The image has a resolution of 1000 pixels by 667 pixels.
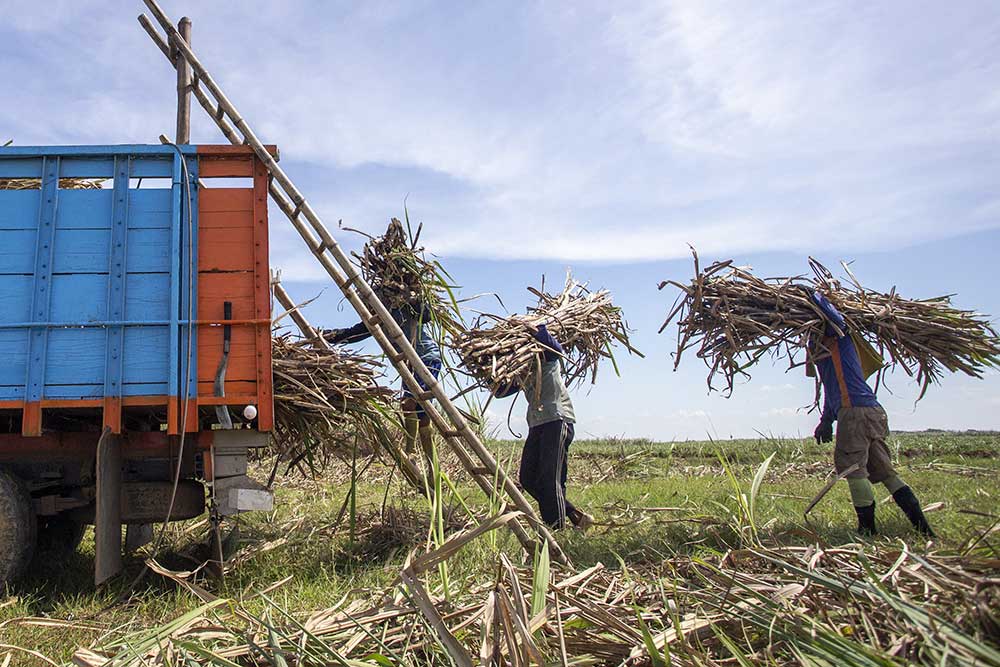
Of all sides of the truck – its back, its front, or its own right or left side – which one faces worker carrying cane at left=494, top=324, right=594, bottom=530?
back

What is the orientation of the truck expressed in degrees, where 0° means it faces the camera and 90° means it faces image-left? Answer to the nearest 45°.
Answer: approximately 90°

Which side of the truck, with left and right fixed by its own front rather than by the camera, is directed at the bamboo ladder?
back

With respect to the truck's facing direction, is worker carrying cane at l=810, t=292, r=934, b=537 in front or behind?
behind

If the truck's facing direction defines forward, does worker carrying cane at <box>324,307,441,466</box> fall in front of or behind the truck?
behind
